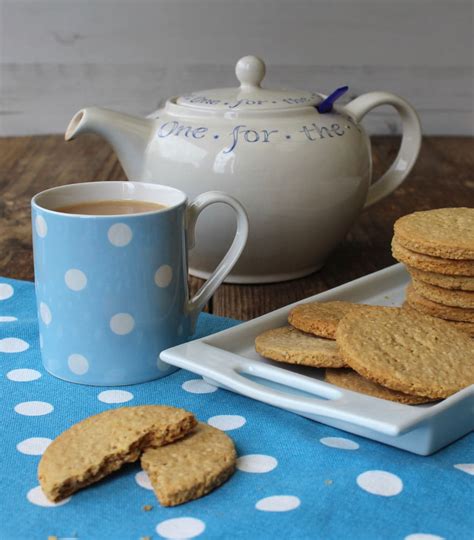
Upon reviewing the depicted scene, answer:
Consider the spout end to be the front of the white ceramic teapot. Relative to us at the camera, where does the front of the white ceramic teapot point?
facing to the left of the viewer
